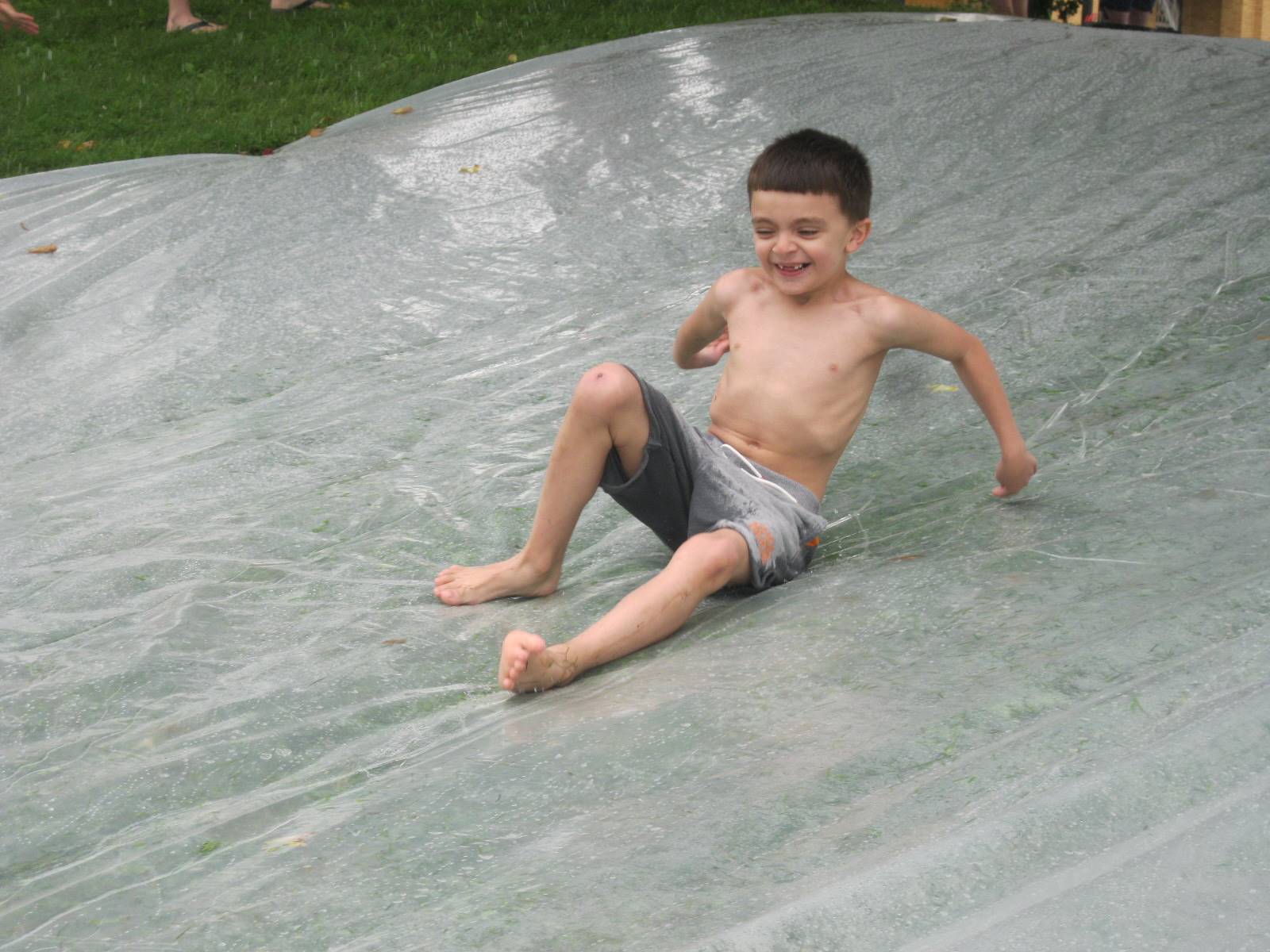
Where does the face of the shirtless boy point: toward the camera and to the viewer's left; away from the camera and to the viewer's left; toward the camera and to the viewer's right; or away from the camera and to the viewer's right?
toward the camera and to the viewer's left

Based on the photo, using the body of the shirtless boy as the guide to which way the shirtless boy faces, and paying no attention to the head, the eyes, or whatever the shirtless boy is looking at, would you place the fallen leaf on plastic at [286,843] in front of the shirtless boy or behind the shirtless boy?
in front

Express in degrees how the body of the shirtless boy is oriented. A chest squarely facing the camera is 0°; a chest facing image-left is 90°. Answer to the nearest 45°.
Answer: approximately 45°
